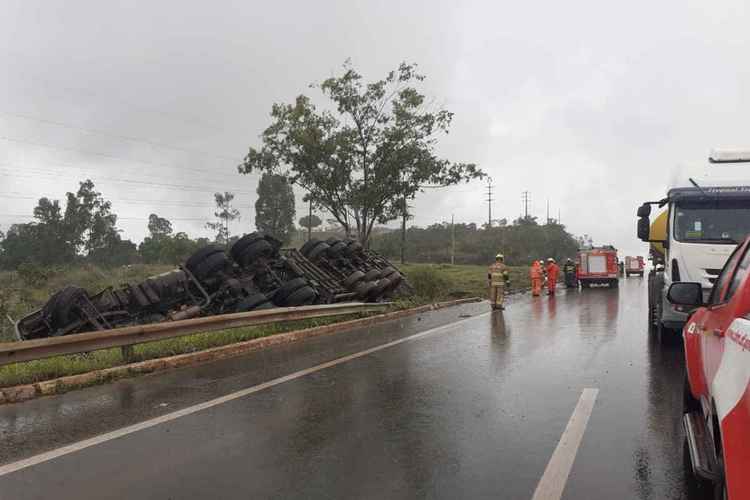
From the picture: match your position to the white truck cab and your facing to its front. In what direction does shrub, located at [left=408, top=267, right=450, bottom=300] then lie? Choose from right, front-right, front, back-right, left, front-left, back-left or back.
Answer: back-right

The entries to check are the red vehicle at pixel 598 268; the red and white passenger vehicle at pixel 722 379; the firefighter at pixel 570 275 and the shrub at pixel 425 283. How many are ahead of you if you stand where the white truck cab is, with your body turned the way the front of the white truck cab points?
1

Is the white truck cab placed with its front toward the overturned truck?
no

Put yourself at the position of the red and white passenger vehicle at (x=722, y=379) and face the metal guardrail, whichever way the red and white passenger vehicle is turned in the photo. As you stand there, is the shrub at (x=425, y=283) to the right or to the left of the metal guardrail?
right

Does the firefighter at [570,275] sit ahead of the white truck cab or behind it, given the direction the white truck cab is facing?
behind

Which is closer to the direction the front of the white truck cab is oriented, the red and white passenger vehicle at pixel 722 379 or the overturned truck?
the red and white passenger vehicle

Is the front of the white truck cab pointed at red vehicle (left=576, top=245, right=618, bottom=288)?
no

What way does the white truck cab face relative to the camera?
toward the camera

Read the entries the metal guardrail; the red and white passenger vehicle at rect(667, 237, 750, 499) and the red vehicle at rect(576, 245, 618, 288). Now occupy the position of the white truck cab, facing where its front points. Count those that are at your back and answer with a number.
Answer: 1

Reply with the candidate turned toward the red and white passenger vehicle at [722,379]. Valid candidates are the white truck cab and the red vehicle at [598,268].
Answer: the white truck cab
